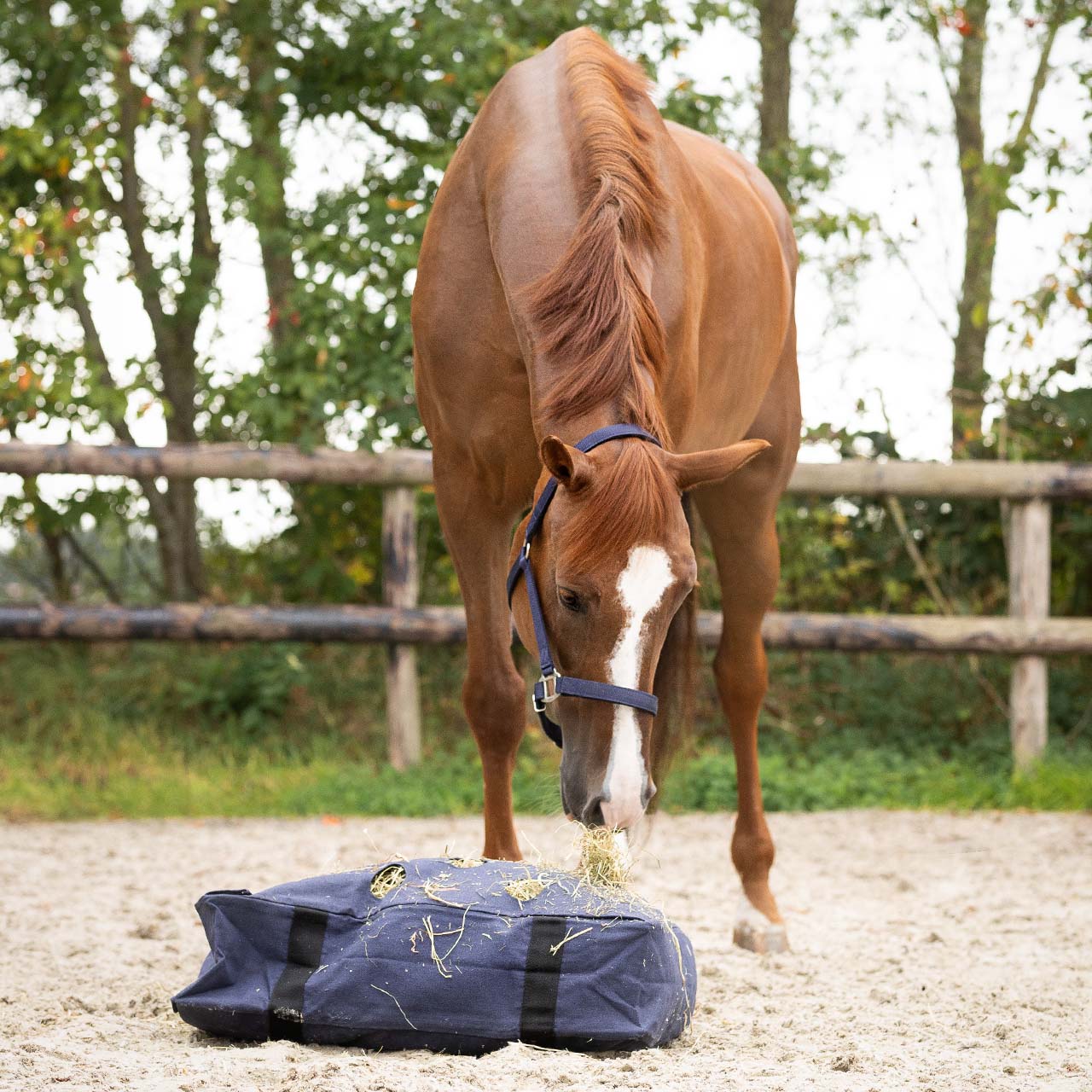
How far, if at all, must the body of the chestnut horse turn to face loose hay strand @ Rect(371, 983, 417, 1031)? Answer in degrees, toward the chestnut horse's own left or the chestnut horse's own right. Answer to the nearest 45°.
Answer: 0° — it already faces it

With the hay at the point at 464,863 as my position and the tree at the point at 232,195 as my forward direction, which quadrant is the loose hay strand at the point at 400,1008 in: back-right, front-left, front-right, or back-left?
back-left

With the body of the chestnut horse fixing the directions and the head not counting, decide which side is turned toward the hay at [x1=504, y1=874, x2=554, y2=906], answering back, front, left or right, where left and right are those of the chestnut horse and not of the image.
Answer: front

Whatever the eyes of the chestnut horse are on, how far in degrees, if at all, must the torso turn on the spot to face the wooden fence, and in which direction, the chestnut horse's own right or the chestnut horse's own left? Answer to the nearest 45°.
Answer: approximately 180°

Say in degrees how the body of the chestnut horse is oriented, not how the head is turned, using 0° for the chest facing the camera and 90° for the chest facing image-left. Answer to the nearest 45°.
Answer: approximately 0°
